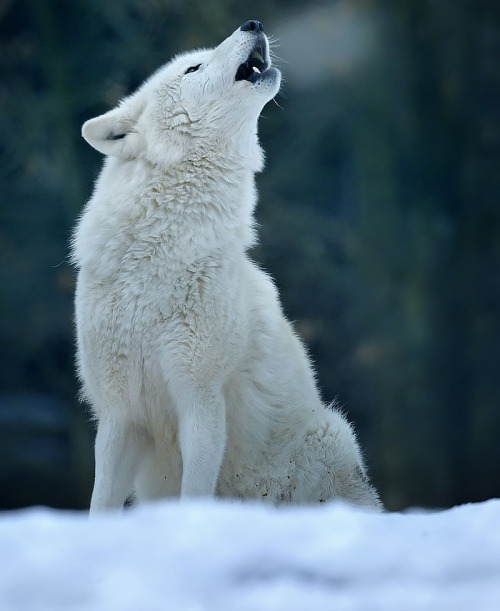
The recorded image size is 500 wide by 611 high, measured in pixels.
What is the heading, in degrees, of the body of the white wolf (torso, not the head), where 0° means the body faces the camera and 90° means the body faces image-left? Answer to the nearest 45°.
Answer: approximately 45°
